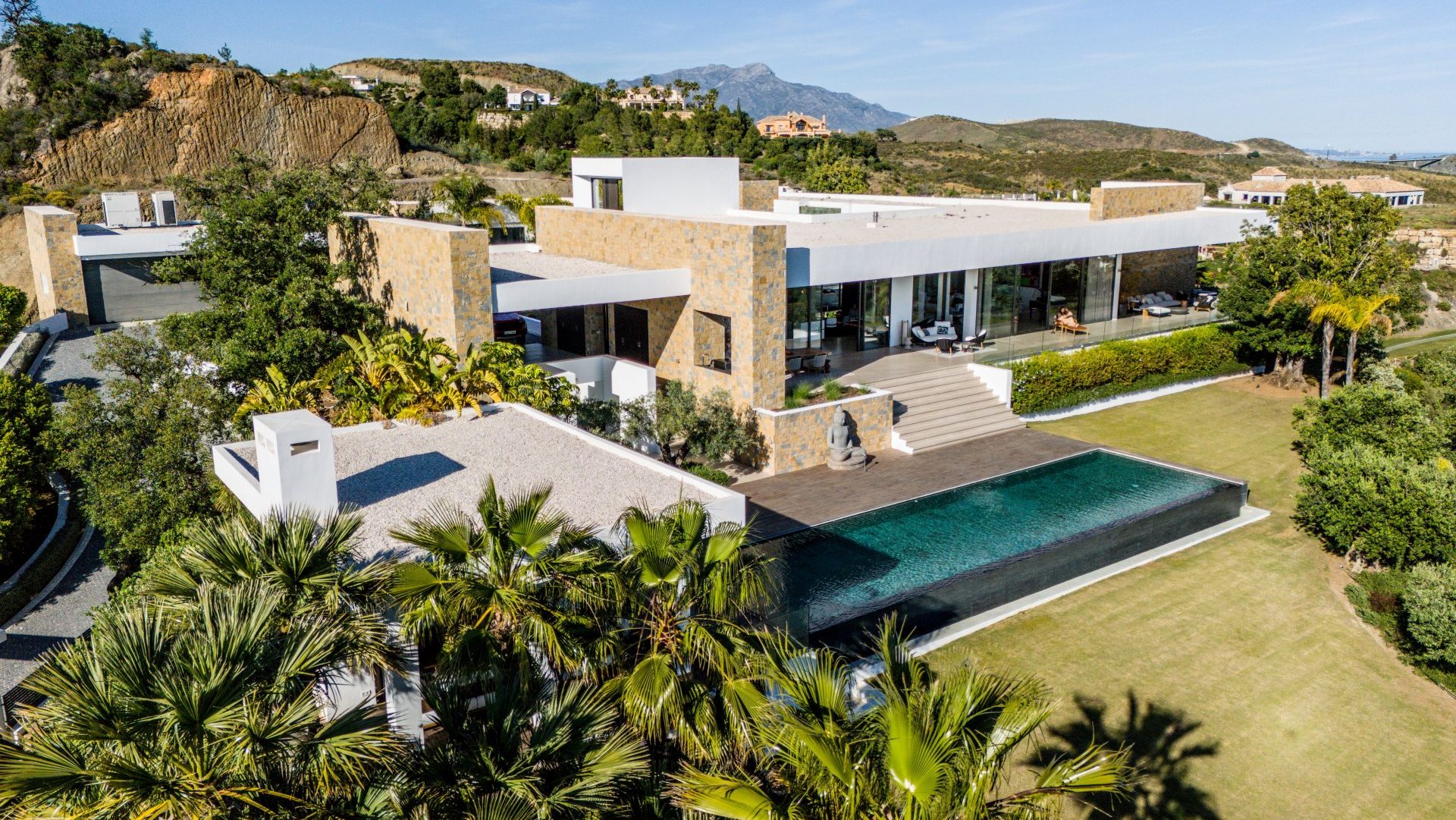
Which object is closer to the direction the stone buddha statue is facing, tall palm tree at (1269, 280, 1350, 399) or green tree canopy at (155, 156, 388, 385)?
the tall palm tree

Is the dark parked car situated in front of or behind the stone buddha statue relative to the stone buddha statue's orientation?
behind

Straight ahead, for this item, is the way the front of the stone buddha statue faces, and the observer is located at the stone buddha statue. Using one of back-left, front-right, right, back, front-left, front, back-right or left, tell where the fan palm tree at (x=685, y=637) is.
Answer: front-right

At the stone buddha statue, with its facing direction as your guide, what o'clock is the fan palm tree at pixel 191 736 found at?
The fan palm tree is roughly at 2 o'clock from the stone buddha statue.

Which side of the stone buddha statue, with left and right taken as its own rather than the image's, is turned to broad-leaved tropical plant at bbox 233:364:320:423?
right

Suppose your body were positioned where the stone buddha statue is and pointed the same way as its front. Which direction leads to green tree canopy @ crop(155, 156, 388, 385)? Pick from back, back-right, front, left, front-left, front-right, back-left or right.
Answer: back-right

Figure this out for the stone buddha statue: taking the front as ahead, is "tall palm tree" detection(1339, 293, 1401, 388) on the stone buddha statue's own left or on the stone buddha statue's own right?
on the stone buddha statue's own left

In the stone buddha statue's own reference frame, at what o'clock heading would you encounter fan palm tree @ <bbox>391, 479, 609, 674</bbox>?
The fan palm tree is roughly at 2 o'clock from the stone buddha statue.

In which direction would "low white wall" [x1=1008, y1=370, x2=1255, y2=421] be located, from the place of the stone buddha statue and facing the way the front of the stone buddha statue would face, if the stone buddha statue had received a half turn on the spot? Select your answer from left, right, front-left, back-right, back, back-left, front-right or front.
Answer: right

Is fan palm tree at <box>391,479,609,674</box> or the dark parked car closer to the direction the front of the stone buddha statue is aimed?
the fan palm tree

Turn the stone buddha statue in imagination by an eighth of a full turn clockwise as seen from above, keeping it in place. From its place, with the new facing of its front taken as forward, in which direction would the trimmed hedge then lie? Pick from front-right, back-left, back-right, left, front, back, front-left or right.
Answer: back-left

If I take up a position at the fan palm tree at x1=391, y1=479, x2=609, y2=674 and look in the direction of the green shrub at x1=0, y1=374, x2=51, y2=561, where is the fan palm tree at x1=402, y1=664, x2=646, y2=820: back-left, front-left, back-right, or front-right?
back-left

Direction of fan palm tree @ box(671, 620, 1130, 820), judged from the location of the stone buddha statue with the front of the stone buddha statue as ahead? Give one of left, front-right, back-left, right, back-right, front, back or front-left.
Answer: front-right

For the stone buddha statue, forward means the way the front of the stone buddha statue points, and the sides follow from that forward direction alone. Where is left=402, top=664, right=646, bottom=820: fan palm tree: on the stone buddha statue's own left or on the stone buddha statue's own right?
on the stone buddha statue's own right

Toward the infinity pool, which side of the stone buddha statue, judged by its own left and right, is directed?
front

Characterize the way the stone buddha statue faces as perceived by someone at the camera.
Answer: facing the viewer and to the right of the viewer

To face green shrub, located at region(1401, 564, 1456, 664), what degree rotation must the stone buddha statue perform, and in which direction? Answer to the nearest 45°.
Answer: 0° — it already faces it

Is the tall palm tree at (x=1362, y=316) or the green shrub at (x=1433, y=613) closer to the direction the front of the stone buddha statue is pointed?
the green shrub
